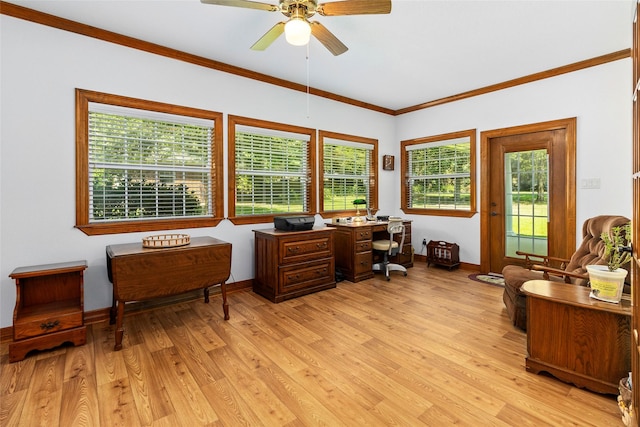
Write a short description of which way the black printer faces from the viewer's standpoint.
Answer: facing the viewer and to the right of the viewer

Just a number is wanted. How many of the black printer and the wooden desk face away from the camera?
0

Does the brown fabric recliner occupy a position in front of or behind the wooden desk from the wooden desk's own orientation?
in front

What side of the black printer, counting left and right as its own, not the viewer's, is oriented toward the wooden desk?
left

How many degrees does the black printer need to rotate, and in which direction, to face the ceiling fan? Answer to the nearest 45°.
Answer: approximately 45° to its right

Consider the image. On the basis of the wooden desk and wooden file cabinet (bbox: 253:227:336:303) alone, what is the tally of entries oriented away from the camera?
0

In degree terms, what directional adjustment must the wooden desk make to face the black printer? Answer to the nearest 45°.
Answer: approximately 90° to its right

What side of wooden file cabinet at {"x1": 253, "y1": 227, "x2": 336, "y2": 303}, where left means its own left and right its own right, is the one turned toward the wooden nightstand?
right

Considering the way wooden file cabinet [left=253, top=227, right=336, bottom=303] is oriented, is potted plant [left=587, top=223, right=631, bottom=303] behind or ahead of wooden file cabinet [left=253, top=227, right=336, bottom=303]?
ahead

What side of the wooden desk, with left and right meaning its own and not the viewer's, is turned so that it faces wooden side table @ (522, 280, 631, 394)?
front

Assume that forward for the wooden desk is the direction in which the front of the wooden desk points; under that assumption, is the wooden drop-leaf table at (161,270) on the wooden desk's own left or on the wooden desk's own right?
on the wooden desk's own right
